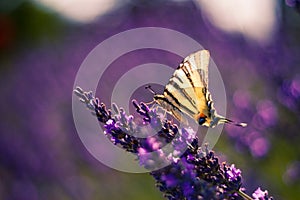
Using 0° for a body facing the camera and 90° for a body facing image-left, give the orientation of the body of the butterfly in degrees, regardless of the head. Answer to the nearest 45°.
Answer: approximately 90°
